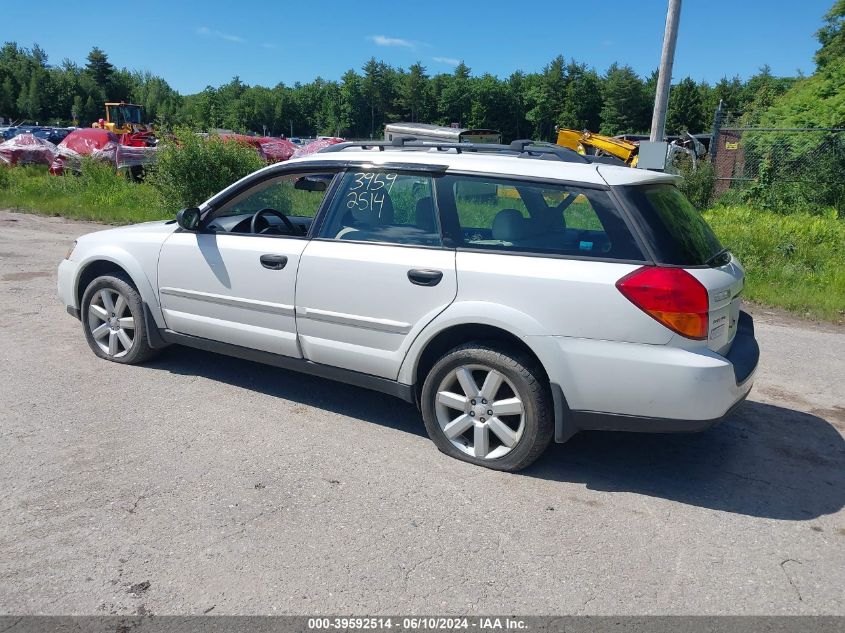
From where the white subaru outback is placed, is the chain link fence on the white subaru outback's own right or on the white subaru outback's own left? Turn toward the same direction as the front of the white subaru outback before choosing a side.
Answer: on the white subaru outback's own right

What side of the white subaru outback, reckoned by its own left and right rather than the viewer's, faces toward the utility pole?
right

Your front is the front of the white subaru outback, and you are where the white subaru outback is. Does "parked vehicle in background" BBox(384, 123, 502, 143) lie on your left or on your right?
on your right

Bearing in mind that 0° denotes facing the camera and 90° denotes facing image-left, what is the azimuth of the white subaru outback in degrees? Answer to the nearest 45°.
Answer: approximately 135°

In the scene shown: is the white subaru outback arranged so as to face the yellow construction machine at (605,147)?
no

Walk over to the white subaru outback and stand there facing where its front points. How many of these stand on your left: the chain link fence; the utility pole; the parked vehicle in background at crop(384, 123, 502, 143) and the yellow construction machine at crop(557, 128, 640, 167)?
0

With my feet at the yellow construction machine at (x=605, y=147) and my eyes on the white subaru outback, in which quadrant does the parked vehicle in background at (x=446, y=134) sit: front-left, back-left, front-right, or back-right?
front-right

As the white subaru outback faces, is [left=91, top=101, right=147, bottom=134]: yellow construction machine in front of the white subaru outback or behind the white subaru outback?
in front

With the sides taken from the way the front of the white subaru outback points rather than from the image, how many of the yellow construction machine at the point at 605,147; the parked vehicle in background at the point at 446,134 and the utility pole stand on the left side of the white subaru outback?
0
